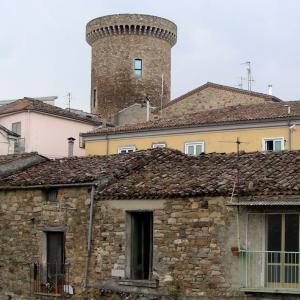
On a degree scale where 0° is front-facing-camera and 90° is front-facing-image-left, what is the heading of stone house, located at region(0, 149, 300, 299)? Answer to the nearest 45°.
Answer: approximately 0°
